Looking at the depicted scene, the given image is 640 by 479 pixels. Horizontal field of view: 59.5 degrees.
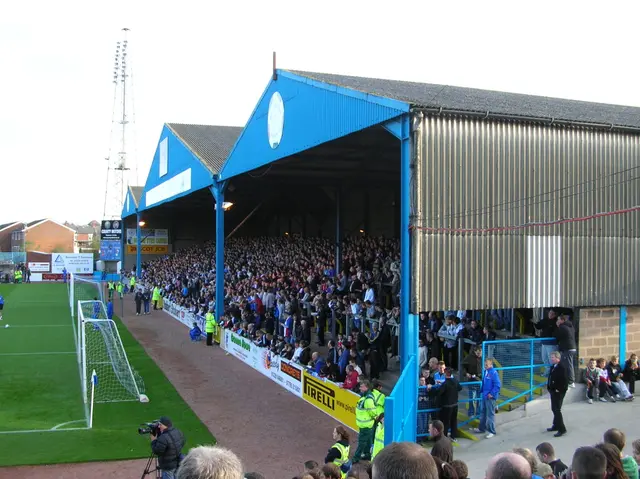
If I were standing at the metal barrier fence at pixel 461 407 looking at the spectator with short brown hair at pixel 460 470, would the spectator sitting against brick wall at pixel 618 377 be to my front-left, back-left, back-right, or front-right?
back-left

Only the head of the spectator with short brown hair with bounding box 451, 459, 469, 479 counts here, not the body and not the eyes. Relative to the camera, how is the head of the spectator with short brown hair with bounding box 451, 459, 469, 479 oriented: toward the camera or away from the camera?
away from the camera

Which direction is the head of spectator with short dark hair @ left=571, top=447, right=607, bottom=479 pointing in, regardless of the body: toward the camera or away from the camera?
away from the camera

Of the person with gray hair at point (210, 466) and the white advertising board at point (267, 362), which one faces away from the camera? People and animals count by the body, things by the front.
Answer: the person with gray hair

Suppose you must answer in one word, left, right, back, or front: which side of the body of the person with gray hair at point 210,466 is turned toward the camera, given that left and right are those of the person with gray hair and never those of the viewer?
back

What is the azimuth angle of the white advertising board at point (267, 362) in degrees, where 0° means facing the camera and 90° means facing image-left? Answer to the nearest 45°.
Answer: approximately 45°

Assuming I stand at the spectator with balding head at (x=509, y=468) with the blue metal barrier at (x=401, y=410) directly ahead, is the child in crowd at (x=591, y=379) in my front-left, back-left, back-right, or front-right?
front-right

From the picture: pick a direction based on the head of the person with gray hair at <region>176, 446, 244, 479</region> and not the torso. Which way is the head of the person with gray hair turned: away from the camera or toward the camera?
away from the camera

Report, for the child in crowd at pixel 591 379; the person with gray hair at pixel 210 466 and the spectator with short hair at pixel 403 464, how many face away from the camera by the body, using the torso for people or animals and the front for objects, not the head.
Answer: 2

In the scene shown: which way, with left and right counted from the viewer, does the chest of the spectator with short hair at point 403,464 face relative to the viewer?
facing away from the viewer

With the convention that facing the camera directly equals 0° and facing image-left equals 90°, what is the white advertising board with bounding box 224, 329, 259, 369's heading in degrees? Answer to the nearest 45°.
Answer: approximately 45°

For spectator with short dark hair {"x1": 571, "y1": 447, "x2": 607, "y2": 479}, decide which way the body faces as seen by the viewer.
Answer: away from the camera

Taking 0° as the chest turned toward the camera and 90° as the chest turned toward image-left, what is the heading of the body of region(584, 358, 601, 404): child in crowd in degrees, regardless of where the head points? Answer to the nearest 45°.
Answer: approximately 45°

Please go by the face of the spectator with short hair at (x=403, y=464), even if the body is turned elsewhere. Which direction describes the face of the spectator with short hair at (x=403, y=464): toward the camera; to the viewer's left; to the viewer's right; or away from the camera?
away from the camera

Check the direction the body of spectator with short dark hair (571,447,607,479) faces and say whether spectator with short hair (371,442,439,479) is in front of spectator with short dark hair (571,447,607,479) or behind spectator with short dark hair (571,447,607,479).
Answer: behind

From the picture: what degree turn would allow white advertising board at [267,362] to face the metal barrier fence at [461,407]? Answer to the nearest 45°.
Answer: approximately 90° to its left
